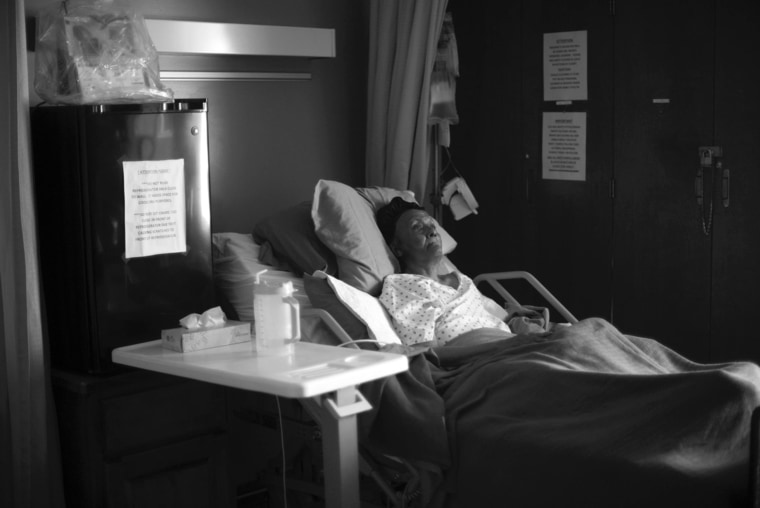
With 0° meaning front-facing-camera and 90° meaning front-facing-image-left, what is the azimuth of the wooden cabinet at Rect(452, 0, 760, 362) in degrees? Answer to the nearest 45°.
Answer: approximately 0°

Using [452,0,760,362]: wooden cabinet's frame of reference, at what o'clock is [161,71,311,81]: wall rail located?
The wall rail is roughly at 2 o'clock from the wooden cabinet.

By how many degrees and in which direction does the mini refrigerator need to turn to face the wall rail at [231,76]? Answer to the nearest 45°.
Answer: approximately 90° to its left

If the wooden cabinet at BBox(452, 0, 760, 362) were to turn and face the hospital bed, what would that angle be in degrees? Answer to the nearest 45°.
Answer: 0° — it already faces it

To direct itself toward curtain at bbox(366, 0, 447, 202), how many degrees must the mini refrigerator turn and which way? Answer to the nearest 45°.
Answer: approximately 90° to its left

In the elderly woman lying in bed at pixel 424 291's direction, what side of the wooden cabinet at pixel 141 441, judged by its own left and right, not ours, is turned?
left

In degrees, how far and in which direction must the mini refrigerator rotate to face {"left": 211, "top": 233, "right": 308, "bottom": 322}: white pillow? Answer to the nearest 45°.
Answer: approximately 90° to its left

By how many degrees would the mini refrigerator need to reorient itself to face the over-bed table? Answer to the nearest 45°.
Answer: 0° — it already faces it

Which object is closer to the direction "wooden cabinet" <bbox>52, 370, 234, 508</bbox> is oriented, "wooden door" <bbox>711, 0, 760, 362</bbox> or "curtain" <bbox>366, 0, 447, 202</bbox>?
the wooden door
